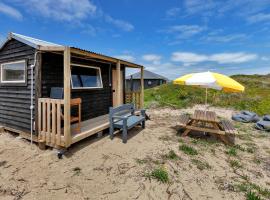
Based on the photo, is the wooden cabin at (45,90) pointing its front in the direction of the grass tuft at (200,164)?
yes

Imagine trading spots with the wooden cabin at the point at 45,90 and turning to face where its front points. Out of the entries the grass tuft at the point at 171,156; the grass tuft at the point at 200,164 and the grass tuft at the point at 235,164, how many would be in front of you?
3

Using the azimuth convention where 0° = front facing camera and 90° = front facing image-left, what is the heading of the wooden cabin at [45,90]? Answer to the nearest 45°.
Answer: approximately 315°

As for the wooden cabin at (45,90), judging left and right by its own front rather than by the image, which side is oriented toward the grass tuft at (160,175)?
front

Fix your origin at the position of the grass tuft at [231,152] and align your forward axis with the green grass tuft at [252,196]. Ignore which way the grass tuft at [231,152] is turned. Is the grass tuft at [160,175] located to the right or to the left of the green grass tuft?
right

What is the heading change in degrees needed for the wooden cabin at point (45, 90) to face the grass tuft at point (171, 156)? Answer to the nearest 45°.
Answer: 0° — it already faces it

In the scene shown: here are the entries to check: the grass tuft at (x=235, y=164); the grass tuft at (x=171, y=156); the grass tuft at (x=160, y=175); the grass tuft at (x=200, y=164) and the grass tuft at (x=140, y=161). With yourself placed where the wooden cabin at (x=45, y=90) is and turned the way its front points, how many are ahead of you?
5

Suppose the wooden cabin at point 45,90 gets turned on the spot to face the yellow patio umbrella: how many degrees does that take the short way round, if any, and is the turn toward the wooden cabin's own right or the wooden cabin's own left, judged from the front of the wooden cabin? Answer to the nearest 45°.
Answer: approximately 45° to the wooden cabin's own left

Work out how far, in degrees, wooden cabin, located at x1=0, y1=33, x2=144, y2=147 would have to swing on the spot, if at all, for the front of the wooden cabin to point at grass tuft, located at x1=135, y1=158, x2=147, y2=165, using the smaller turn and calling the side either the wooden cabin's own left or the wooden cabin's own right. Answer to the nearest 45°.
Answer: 0° — it already faces it

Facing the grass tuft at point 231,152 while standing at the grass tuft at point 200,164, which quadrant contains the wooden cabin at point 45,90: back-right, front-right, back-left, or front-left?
back-left

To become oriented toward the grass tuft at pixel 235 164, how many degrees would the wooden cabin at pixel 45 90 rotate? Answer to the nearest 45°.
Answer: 0° — it already faces it

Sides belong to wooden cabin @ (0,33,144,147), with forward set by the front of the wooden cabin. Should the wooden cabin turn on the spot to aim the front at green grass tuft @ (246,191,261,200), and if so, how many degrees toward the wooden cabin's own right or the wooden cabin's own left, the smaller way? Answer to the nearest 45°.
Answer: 0° — it already faces it

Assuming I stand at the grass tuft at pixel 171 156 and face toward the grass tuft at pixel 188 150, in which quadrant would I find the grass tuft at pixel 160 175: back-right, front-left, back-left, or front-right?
back-right
